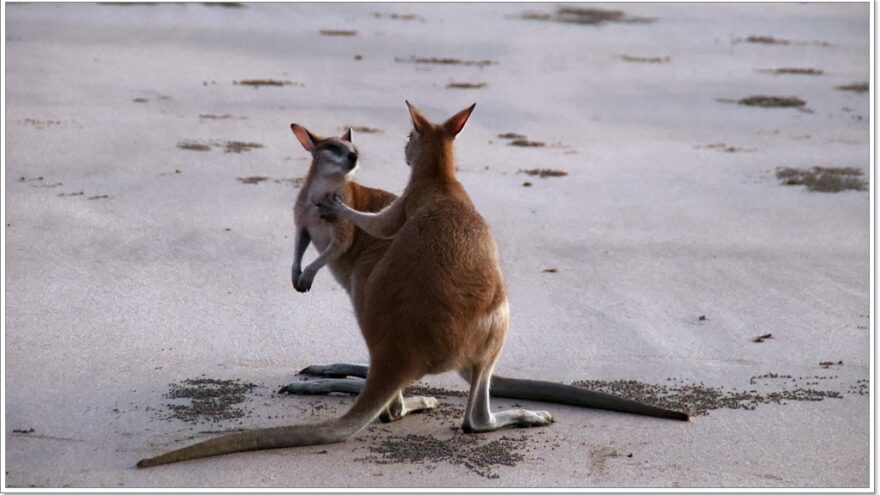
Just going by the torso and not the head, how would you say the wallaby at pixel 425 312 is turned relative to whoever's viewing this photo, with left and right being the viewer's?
facing away from the viewer and to the right of the viewer

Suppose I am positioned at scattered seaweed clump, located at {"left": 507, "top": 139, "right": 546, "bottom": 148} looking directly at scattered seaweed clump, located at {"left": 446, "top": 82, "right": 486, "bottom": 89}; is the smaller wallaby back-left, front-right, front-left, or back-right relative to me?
back-left

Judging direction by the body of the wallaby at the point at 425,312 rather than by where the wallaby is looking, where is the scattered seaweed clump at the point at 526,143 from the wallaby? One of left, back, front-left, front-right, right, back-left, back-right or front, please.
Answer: front-left

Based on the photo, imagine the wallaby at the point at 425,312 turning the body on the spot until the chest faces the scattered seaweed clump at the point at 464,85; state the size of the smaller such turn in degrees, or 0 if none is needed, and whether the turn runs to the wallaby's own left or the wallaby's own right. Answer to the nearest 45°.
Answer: approximately 45° to the wallaby's own left

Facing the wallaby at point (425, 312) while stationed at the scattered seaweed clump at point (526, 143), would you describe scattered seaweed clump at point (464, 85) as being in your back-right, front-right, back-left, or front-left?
back-right
